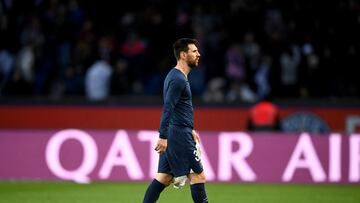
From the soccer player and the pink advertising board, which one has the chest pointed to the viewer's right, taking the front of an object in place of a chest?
the soccer player

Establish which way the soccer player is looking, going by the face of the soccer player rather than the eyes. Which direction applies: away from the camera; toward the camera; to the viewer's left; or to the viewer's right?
to the viewer's right

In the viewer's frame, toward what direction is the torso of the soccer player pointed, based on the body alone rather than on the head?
to the viewer's right

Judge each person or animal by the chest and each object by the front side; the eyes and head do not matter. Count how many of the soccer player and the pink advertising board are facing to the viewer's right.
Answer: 1

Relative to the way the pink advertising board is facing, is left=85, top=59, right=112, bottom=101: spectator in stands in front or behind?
behind

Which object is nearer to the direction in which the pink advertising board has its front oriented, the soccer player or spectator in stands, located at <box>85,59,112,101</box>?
the soccer player

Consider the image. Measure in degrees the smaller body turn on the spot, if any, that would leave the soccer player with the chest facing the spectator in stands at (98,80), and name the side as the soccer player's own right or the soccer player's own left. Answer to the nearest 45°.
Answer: approximately 90° to the soccer player's own left

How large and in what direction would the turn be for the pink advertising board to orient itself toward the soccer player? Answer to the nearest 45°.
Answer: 0° — it already faces them
